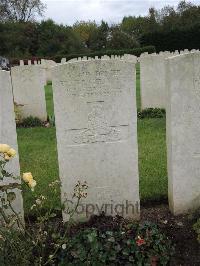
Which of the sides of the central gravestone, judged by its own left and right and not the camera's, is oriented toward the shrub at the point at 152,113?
back

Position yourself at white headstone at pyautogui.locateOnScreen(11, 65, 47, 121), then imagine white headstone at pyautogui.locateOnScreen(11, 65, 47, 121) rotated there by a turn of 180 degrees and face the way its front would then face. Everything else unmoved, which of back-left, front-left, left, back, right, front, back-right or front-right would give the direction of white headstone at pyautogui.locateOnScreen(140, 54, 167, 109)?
right

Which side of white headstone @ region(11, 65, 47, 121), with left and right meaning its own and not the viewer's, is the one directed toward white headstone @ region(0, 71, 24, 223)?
front

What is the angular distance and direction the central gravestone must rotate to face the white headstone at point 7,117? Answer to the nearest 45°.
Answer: approximately 90° to its right

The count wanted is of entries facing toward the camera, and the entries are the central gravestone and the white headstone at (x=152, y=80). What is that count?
2

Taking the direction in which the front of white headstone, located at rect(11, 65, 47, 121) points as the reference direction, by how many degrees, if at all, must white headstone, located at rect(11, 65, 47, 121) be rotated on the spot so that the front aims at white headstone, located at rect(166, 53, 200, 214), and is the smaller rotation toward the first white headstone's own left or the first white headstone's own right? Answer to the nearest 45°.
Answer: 0° — it already faces it

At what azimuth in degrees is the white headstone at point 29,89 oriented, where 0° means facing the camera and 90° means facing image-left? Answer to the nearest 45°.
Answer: approximately 0°

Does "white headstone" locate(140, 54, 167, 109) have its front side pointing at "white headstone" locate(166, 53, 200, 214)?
yes

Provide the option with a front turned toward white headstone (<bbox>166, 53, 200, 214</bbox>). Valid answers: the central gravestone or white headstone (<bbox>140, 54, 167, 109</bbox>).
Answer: white headstone (<bbox>140, 54, 167, 109</bbox>)
